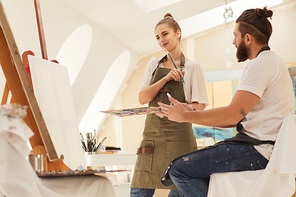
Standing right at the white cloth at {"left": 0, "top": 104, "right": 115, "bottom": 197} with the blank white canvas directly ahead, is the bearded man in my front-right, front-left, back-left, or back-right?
front-right

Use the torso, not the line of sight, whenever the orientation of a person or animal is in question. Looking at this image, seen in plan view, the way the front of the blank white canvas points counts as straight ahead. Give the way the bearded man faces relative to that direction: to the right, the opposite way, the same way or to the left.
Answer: the opposite way

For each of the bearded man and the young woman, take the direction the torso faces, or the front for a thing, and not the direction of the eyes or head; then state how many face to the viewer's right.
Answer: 0

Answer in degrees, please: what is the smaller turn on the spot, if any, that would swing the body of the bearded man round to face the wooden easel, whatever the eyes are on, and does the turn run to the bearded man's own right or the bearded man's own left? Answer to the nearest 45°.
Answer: approximately 45° to the bearded man's own left

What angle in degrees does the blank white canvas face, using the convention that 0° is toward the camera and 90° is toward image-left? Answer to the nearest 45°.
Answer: approximately 315°

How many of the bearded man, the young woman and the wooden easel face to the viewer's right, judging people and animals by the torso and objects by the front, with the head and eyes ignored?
1

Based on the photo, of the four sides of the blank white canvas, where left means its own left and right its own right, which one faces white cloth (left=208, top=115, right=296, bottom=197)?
front

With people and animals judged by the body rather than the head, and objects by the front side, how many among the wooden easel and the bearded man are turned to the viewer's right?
1

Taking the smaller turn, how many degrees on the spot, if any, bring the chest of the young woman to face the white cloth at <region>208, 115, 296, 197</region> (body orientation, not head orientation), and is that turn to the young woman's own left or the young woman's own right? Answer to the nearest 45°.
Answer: approximately 90° to the young woman's own left

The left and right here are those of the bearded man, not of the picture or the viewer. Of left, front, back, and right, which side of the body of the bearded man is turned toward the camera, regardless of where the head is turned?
left

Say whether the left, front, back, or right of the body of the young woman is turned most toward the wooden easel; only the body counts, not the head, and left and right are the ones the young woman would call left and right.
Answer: front

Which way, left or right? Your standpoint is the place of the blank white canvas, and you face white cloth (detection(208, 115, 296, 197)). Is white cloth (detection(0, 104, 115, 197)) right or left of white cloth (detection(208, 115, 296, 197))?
right

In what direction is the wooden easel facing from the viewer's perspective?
to the viewer's right

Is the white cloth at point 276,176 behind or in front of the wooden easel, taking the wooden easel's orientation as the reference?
in front

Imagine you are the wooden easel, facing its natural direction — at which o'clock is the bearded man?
The bearded man is roughly at 12 o'clock from the wooden easel.

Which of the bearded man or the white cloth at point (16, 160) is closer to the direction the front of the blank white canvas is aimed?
the bearded man

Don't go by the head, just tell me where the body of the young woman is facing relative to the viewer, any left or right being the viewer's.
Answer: facing the viewer and to the left of the viewer

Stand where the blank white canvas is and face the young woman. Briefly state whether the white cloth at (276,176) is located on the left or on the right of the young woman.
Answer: right

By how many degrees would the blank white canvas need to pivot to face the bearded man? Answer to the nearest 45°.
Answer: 0° — it already faces them
